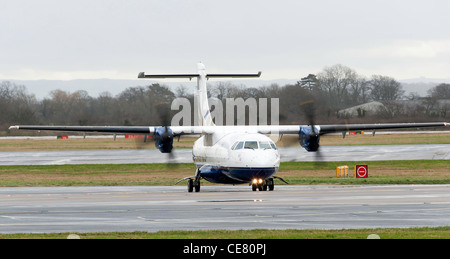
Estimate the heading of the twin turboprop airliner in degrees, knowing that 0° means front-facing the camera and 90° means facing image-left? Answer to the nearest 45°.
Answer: approximately 0°

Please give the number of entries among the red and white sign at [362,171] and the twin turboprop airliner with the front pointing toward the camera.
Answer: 2

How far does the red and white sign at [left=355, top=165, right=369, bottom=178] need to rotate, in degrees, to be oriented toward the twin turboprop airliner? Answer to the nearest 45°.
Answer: approximately 45° to its right

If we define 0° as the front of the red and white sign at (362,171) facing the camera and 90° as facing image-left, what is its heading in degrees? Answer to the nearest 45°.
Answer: approximately 0°

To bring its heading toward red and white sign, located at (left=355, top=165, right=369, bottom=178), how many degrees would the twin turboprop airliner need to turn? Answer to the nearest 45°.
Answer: approximately 135° to its left
